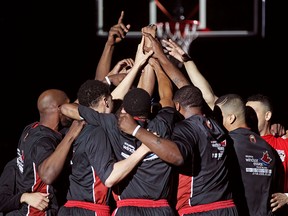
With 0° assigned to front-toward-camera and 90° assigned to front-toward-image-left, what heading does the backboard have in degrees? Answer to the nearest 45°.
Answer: approximately 0°
